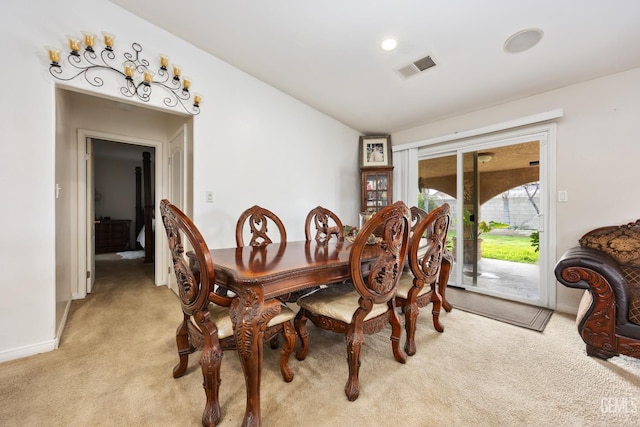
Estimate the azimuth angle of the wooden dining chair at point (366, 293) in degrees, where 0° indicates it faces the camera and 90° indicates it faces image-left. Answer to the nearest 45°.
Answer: approximately 135°

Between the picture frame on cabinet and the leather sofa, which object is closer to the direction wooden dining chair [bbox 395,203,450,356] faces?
the picture frame on cabinet

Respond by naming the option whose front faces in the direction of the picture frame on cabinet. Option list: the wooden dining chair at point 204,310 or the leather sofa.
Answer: the wooden dining chair

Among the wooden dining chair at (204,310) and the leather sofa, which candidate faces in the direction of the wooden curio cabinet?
the wooden dining chair

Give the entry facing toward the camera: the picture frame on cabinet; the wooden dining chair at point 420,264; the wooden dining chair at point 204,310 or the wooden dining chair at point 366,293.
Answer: the picture frame on cabinet

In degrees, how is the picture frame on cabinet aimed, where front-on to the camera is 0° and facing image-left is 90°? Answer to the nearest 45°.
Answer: approximately 0°

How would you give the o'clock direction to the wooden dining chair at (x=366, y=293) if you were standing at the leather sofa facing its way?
The wooden dining chair is roughly at 1 o'clock from the leather sofa.

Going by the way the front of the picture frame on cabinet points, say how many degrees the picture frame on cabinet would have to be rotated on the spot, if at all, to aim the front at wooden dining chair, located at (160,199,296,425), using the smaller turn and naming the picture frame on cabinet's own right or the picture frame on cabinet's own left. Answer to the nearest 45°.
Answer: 0° — it already faces it

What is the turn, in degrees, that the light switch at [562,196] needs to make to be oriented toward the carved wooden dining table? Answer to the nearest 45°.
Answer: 0° — it already faces it

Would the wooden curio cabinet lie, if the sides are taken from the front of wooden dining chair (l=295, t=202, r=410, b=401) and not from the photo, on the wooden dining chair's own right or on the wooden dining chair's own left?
on the wooden dining chair's own right

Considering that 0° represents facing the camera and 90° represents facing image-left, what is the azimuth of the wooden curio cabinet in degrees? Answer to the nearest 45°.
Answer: approximately 0°

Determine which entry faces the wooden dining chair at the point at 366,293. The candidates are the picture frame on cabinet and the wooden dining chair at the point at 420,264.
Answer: the picture frame on cabinet

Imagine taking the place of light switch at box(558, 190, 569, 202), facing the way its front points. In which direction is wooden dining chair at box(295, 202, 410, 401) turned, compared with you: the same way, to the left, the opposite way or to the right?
to the right
